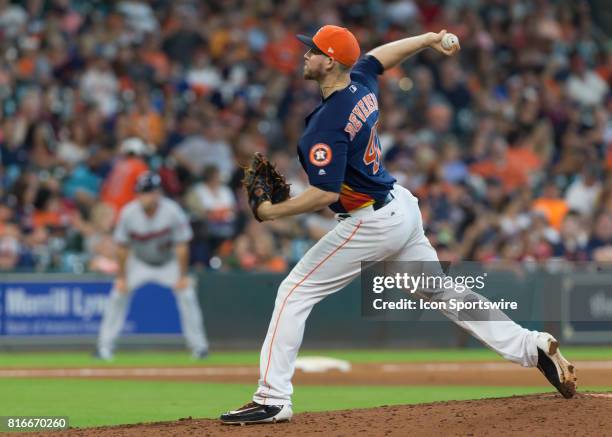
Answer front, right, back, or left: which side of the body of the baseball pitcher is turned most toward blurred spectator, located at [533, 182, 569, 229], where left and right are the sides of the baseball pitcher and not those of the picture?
right

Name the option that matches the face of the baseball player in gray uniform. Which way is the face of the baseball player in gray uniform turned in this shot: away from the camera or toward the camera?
toward the camera

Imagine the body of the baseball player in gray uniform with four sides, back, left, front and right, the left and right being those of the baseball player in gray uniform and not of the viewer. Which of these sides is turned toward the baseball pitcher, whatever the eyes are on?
front

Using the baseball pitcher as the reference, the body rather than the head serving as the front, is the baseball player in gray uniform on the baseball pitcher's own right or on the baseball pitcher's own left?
on the baseball pitcher's own right

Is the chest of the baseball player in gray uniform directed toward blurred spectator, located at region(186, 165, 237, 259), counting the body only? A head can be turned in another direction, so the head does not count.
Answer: no

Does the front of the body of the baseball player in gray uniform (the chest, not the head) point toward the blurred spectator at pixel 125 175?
no

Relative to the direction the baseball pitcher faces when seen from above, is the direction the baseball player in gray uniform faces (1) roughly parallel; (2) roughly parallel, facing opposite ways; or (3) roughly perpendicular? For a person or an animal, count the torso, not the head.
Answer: roughly perpendicular

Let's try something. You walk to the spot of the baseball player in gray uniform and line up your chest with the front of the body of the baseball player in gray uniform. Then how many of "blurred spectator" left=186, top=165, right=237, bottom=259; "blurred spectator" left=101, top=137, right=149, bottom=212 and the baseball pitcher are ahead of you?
1

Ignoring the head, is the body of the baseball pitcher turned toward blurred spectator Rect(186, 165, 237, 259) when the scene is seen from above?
no

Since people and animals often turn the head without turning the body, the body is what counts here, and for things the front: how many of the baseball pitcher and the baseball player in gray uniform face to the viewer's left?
1

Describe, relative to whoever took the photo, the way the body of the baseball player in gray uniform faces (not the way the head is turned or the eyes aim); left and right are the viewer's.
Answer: facing the viewer

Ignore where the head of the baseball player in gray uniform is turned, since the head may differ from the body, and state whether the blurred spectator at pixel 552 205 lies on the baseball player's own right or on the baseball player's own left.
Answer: on the baseball player's own left

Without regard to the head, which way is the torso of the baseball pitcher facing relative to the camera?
to the viewer's left

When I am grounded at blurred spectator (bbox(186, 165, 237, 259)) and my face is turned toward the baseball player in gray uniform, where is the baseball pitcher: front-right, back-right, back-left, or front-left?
front-left

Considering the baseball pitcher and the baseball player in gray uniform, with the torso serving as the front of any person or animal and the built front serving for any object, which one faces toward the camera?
the baseball player in gray uniform
